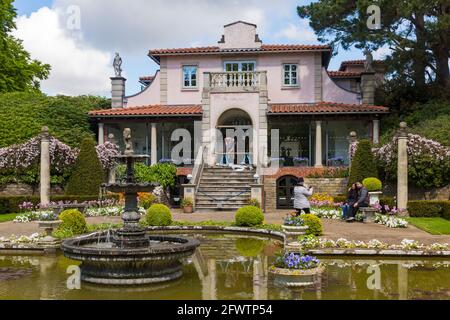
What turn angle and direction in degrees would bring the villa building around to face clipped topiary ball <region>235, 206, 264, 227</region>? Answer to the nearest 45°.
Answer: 0° — it already faces it

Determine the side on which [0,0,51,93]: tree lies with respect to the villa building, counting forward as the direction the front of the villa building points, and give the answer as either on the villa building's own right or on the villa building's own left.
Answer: on the villa building's own right

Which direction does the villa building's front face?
toward the camera

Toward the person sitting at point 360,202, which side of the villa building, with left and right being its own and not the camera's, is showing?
front

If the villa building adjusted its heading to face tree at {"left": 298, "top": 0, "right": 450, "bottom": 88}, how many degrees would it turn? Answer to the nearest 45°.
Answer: approximately 90° to its left

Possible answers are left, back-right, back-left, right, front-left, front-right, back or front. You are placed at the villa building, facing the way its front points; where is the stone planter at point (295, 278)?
front

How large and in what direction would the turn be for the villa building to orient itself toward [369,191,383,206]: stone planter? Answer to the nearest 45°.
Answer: approximately 45° to its left

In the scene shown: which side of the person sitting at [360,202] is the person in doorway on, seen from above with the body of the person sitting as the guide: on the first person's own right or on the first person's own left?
on the first person's own right

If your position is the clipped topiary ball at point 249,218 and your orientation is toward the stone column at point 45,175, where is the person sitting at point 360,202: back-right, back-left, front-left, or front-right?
back-right
